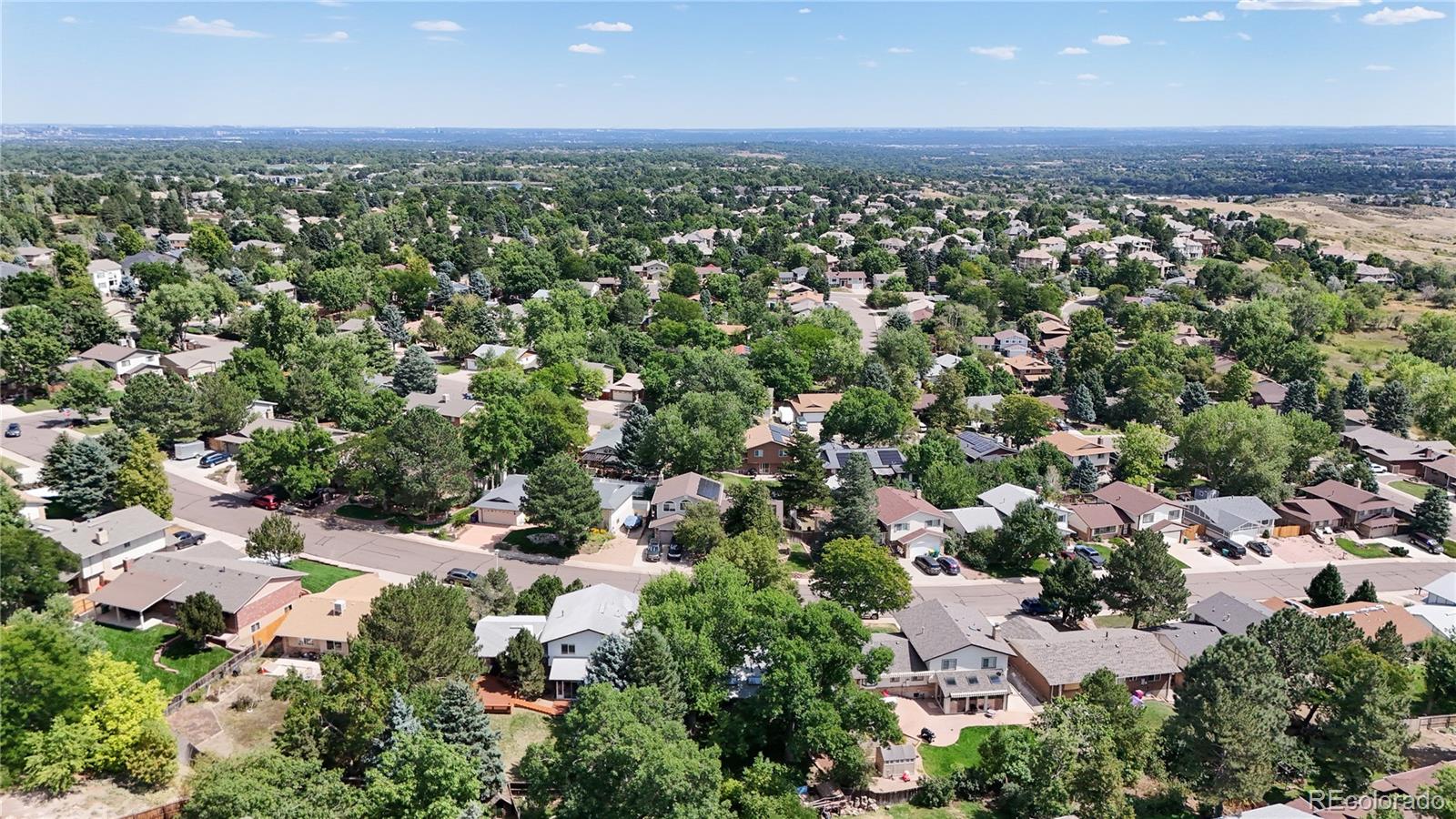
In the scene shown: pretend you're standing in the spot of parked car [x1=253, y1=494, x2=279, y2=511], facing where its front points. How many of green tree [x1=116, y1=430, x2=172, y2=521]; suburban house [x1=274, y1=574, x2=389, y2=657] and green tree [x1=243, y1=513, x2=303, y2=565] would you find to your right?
0

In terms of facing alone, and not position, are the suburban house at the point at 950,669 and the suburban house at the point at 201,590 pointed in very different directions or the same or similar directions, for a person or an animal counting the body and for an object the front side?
same or similar directions

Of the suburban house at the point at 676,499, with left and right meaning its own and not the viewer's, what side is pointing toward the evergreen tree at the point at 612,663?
front

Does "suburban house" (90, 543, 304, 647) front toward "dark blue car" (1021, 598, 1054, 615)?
no

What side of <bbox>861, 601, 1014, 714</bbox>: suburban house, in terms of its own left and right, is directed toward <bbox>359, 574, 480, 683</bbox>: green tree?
left

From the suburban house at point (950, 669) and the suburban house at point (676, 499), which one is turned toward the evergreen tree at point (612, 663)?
the suburban house at point (676, 499)

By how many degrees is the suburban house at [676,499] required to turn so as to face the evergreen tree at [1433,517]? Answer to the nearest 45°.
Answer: approximately 90° to its left

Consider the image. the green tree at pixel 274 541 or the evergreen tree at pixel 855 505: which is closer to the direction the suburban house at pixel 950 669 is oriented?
the evergreen tree

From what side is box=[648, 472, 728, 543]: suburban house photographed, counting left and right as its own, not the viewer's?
front

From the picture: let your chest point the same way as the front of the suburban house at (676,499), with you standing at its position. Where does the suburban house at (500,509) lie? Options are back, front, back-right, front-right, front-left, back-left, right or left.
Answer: right

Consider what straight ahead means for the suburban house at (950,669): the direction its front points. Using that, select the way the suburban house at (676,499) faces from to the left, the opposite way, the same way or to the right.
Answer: the opposite way

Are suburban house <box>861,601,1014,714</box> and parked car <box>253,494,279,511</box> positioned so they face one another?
no

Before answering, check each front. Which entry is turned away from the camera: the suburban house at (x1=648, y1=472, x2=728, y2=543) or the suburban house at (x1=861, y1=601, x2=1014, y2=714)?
the suburban house at (x1=861, y1=601, x2=1014, y2=714)

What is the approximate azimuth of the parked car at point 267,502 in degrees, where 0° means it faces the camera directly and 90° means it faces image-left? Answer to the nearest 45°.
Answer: approximately 135°

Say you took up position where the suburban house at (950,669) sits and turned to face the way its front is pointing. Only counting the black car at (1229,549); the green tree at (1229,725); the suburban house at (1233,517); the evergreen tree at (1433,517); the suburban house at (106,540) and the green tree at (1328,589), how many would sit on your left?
1

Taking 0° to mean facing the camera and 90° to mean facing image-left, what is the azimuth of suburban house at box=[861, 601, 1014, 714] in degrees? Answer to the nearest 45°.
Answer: approximately 180°

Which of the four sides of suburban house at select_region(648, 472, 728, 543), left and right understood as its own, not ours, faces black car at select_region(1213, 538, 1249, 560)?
left

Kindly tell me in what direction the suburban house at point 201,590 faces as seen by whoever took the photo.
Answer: facing away from the viewer and to the right of the viewer
